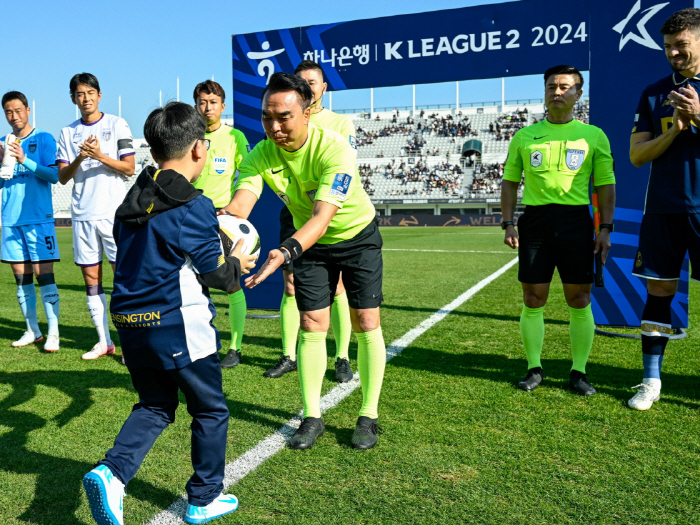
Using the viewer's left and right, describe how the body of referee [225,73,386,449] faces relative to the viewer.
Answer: facing the viewer and to the left of the viewer

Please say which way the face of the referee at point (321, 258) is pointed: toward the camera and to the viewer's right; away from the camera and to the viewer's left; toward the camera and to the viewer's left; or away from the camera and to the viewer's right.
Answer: toward the camera and to the viewer's left

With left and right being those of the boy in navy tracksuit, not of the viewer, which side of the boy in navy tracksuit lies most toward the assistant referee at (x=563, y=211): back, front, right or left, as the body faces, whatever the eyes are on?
front

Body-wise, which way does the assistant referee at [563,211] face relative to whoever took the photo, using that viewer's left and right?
facing the viewer

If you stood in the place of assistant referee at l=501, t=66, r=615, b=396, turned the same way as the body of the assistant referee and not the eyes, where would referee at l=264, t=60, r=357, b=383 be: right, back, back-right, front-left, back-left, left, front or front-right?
right

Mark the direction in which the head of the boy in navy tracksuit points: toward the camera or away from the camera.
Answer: away from the camera

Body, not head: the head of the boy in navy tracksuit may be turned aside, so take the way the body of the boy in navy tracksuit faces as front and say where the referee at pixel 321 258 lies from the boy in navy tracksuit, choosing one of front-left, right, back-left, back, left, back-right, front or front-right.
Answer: front

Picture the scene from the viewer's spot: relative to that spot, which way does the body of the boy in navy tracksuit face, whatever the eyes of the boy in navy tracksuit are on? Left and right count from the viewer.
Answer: facing away from the viewer and to the right of the viewer

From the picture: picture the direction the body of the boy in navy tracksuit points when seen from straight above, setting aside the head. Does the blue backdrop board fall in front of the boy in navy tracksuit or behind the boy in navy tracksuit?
in front

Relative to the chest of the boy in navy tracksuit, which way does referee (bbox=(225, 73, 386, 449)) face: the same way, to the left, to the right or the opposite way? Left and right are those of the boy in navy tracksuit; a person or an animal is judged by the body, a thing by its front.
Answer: the opposite way

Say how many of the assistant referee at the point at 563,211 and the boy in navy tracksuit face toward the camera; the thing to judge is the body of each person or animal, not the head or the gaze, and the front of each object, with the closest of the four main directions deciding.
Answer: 1

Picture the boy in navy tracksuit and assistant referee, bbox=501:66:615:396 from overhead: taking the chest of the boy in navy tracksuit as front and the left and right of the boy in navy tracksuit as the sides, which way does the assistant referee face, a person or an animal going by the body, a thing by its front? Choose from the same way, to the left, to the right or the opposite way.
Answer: the opposite way
